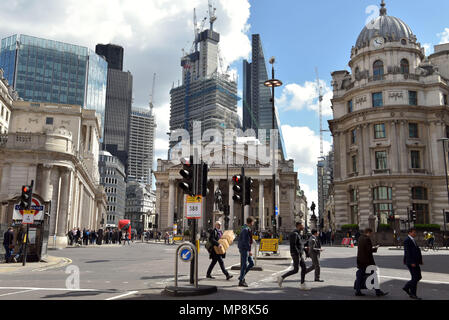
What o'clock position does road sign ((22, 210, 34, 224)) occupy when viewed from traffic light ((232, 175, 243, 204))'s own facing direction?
The road sign is roughly at 2 o'clock from the traffic light.

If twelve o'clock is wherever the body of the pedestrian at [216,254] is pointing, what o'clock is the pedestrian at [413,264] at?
the pedestrian at [413,264] is roughly at 1 o'clock from the pedestrian at [216,254].

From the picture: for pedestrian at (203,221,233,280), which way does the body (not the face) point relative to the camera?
to the viewer's right

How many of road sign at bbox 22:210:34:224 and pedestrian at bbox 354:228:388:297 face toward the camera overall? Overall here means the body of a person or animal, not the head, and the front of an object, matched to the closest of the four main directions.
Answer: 1

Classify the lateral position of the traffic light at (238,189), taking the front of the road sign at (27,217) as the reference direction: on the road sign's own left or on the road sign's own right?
on the road sign's own left

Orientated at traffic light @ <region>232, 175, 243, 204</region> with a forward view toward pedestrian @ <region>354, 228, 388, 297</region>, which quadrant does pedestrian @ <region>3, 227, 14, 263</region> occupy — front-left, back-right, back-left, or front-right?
back-right

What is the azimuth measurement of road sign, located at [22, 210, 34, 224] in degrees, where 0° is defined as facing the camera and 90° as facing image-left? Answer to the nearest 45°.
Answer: approximately 0°

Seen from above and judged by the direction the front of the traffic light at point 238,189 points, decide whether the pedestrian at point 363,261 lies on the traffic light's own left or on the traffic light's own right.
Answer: on the traffic light's own left

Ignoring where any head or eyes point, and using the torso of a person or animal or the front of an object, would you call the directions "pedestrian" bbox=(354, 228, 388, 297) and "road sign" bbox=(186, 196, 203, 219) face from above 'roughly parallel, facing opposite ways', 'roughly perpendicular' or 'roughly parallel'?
roughly perpendicular
